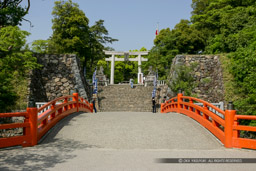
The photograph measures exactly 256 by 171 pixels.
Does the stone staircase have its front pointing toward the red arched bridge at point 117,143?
yes

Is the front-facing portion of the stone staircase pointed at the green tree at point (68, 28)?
no

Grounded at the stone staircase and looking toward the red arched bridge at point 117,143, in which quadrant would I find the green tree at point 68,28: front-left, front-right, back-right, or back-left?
back-right

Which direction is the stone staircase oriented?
toward the camera

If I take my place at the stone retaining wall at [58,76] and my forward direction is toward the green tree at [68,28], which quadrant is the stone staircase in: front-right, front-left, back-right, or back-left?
front-right

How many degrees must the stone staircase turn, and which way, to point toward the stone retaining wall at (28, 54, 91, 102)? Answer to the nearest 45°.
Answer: approximately 45° to its right

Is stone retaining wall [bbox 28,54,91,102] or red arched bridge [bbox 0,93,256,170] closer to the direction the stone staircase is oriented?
the red arched bridge

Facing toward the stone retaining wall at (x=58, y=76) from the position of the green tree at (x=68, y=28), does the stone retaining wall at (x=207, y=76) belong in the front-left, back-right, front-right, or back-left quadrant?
front-left

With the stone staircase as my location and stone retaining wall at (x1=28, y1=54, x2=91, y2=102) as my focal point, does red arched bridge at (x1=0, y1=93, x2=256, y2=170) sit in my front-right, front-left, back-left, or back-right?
front-left

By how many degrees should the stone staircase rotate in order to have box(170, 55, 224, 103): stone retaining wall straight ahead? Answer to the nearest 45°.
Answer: approximately 45° to its left

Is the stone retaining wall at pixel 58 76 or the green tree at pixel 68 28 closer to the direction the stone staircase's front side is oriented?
the stone retaining wall
